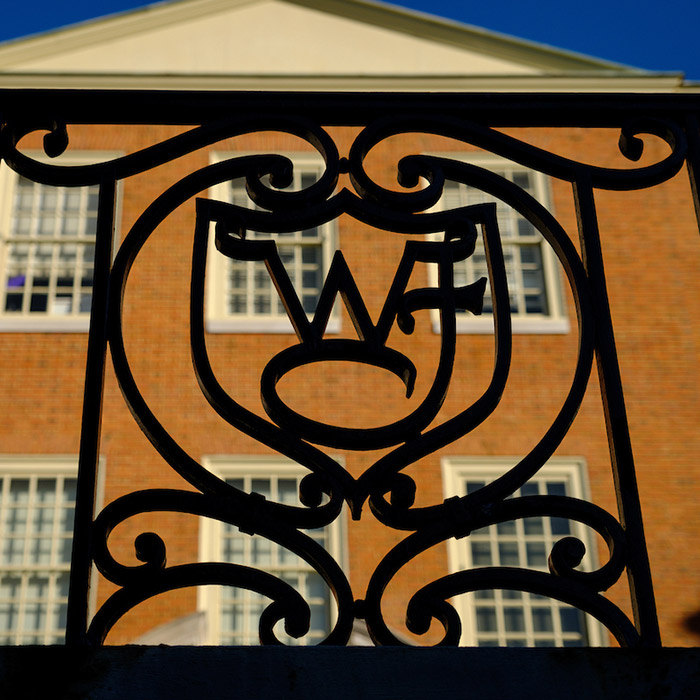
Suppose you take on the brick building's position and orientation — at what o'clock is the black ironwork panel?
The black ironwork panel is roughly at 12 o'clock from the brick building.

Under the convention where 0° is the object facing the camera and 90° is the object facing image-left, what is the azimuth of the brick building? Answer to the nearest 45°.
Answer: approximately 0°
